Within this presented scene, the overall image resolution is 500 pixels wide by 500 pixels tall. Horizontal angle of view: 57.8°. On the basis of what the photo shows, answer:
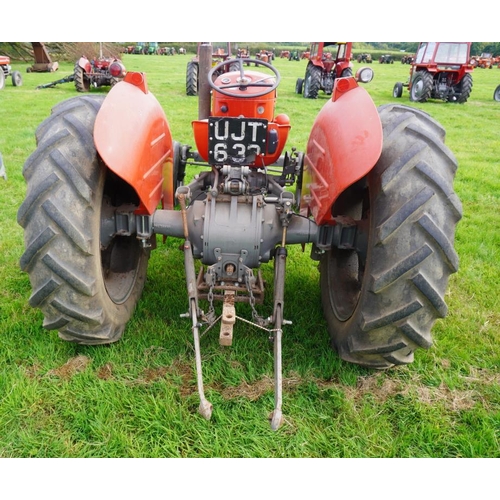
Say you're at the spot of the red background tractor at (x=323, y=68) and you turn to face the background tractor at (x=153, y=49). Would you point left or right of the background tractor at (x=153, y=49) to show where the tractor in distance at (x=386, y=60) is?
right

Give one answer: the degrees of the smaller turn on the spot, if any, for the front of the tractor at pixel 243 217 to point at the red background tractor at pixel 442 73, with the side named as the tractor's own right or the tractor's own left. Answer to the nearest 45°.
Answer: approximately 45° to the tractor's own right

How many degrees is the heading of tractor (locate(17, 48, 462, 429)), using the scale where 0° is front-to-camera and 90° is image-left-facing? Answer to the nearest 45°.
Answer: approximately 180°

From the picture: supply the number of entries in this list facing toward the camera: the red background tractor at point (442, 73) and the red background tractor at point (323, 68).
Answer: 0

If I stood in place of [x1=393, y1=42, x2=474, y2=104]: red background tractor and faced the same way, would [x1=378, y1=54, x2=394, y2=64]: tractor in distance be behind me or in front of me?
in front

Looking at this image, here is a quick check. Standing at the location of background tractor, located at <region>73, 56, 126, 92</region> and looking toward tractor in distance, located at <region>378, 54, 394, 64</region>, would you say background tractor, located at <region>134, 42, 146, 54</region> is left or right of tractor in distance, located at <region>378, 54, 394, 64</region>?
left

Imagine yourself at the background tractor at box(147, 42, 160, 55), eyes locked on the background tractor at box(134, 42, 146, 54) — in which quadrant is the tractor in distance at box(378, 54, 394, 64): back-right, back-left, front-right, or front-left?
back-left

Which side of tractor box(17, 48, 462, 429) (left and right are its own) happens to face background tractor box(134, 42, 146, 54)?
front
